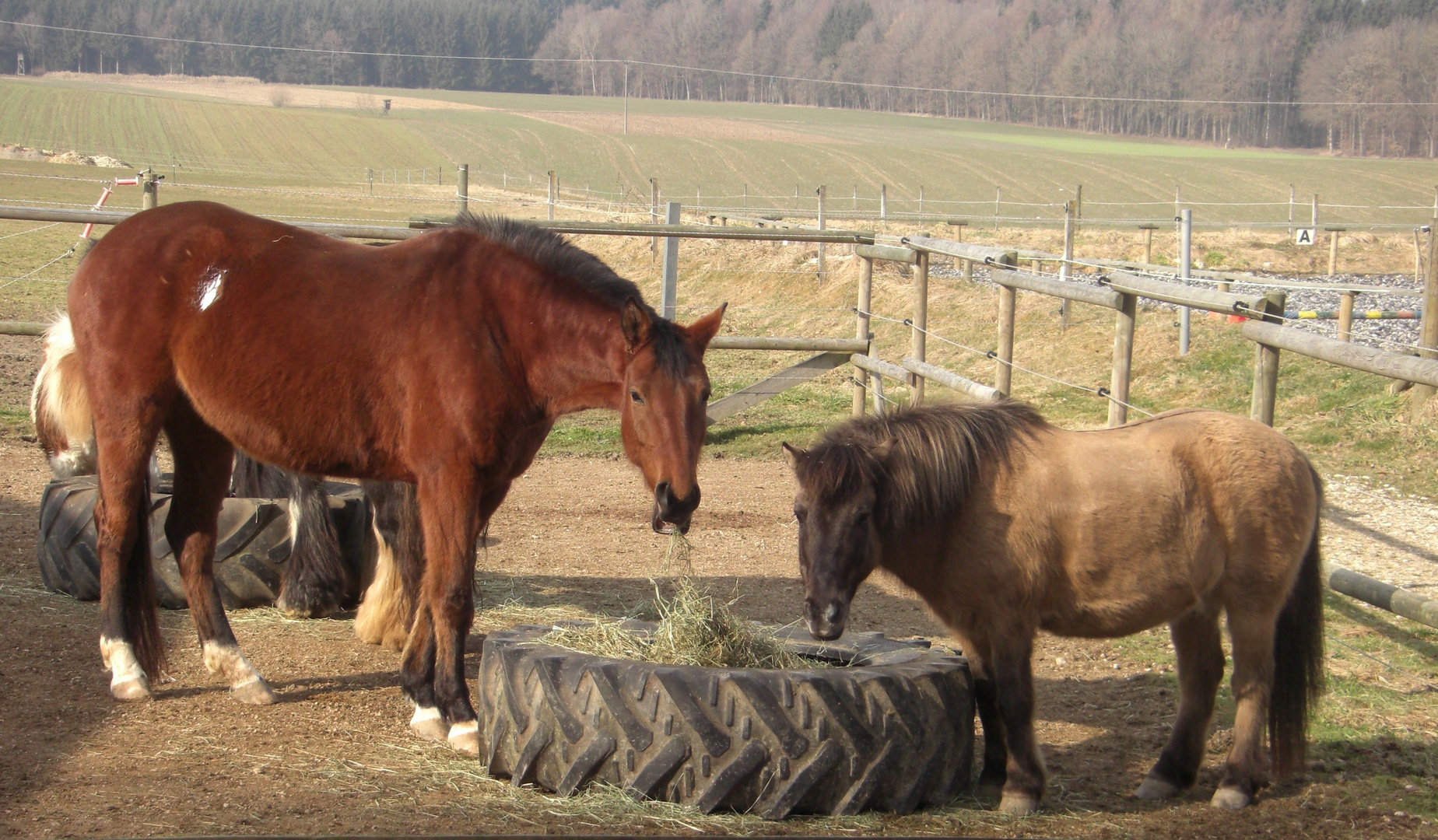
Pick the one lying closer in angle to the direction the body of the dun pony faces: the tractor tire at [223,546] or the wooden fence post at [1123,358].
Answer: the tractor tire

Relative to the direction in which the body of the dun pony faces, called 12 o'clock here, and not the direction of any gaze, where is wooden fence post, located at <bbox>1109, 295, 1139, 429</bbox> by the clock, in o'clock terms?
The wooden fence post is roughly at 3 o'clock from the dun pony.

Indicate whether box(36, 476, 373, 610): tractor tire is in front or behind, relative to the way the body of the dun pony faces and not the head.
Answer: in front

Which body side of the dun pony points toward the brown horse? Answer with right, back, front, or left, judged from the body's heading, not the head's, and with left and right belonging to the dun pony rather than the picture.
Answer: front

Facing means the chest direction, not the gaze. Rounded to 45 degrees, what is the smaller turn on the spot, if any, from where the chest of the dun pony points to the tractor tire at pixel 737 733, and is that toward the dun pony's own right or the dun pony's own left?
approximately 45° to the dun pony's own left

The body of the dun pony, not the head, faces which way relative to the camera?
to the viewer's left

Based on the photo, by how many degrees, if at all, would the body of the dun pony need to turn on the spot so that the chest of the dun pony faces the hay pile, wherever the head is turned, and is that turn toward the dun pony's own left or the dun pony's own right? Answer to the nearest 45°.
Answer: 0° — it already faces it
